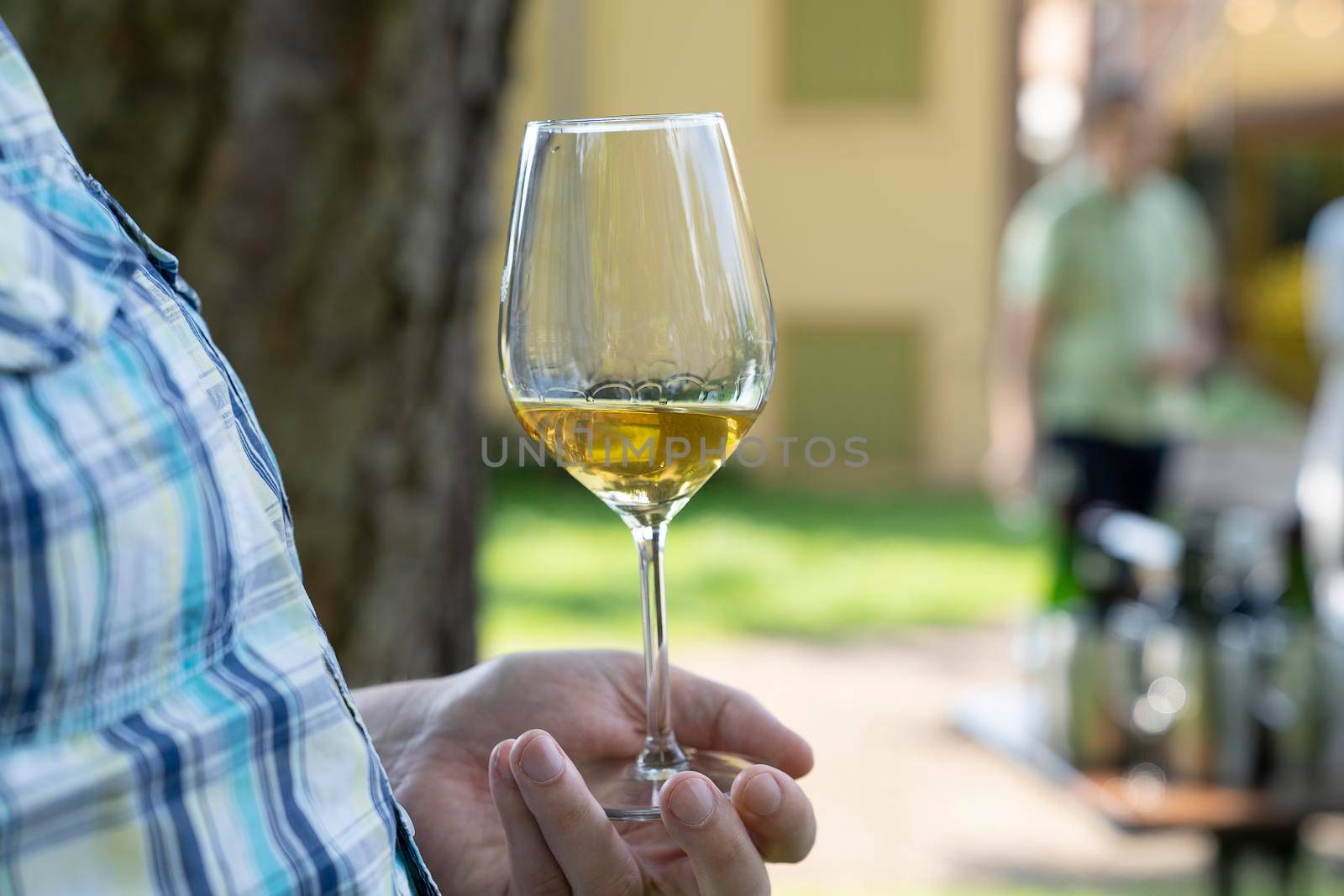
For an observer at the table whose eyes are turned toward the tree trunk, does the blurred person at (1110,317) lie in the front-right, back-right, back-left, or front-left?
back-right

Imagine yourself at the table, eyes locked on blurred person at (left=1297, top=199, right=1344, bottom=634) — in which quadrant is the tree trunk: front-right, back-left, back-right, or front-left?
back-left

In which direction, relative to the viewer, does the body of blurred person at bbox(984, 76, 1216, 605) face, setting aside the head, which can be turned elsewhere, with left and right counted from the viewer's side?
facing the viewer and to the right of the viewer

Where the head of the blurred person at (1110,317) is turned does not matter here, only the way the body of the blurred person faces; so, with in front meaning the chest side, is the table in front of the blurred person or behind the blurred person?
in front

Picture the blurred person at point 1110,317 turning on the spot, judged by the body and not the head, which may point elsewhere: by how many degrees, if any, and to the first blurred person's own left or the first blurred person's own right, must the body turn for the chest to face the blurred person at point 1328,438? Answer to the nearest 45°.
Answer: approximately 45° to the first blurred person's own left
